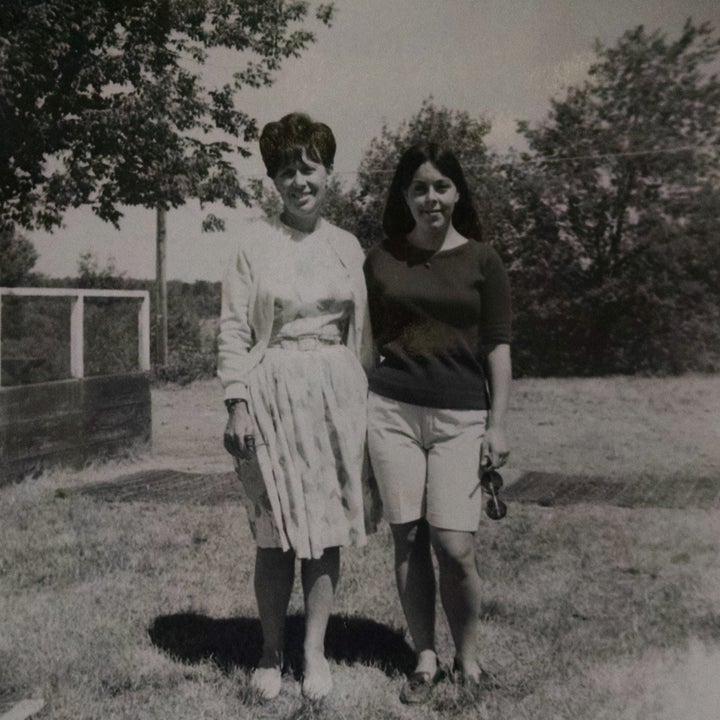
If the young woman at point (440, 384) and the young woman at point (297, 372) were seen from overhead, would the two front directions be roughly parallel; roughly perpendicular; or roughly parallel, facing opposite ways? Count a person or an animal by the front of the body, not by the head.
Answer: roughly parallel

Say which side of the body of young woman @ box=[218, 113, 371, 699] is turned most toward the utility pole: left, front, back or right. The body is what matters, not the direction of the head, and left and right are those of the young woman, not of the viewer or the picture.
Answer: back

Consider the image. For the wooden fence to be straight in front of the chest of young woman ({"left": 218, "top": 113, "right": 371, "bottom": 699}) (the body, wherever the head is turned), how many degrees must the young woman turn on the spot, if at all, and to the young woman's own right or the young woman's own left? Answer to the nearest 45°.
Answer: approximately 135° to the young woman's own right

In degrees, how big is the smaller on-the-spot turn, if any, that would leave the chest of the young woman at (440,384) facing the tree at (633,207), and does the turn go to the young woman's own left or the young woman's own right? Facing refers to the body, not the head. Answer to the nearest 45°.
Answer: approximately 135° to the young woman's own left

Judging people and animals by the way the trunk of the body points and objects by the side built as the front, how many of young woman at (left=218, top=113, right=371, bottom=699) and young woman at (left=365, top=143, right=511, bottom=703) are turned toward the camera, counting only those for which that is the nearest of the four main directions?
2

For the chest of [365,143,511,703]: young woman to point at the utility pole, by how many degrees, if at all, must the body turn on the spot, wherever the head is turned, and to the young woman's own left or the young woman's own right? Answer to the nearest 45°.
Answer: approximately 135° to the young woman's own right

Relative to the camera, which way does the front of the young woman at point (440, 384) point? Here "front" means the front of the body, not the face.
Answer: toward the camera
